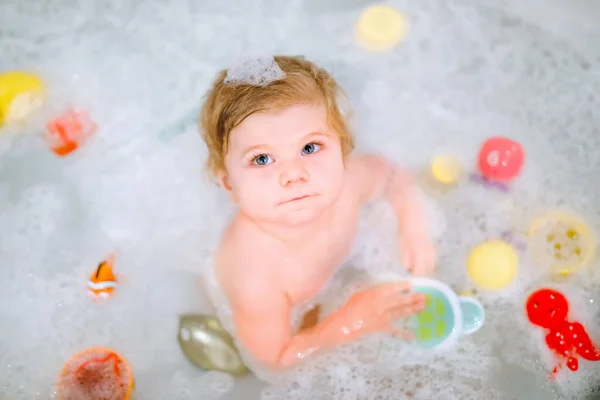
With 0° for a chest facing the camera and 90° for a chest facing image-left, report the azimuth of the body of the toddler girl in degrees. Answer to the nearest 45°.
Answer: approximately 315°
